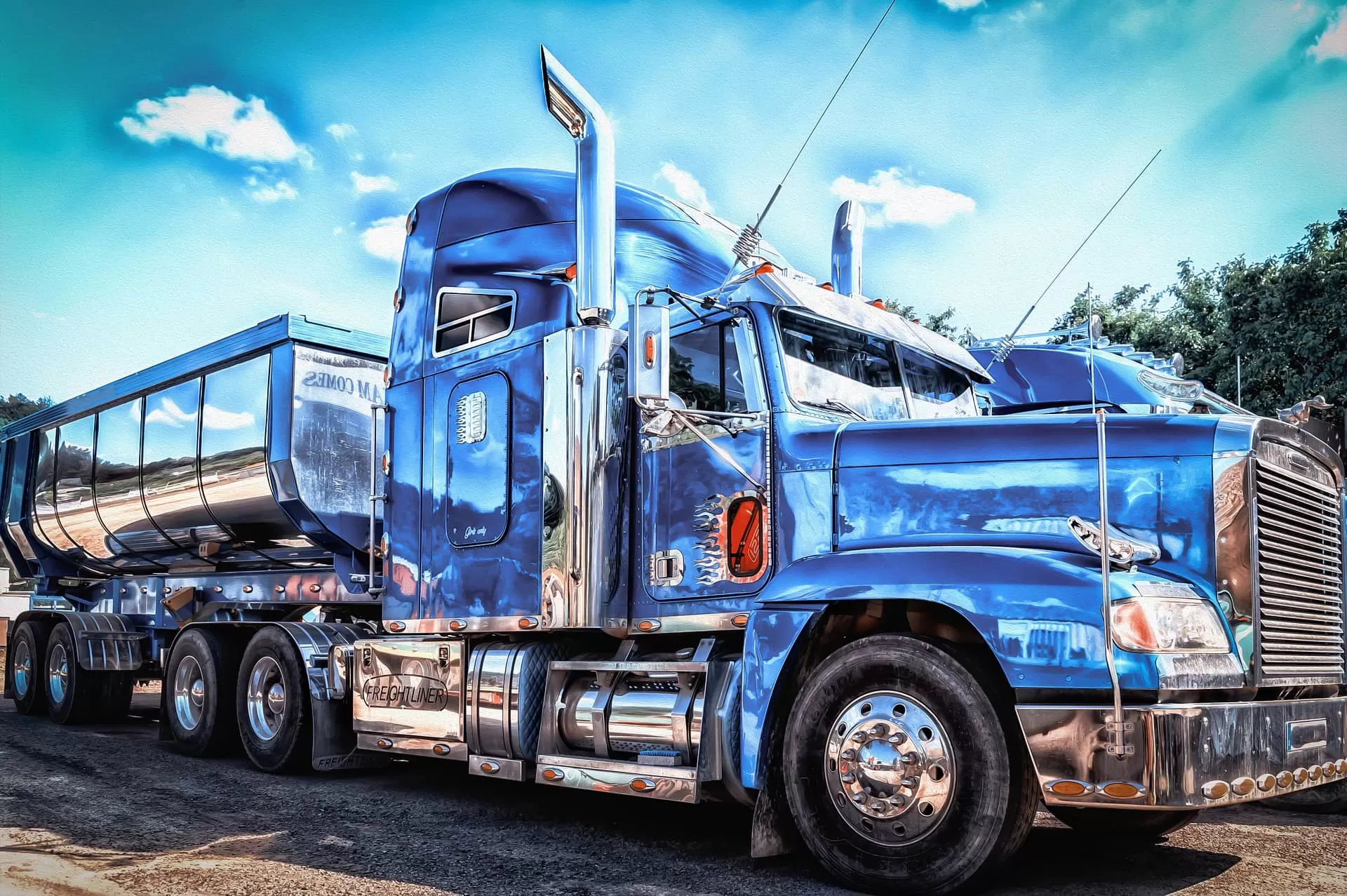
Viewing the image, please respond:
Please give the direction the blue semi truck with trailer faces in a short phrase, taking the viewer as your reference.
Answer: facing the viewer and to the right of the viewer
